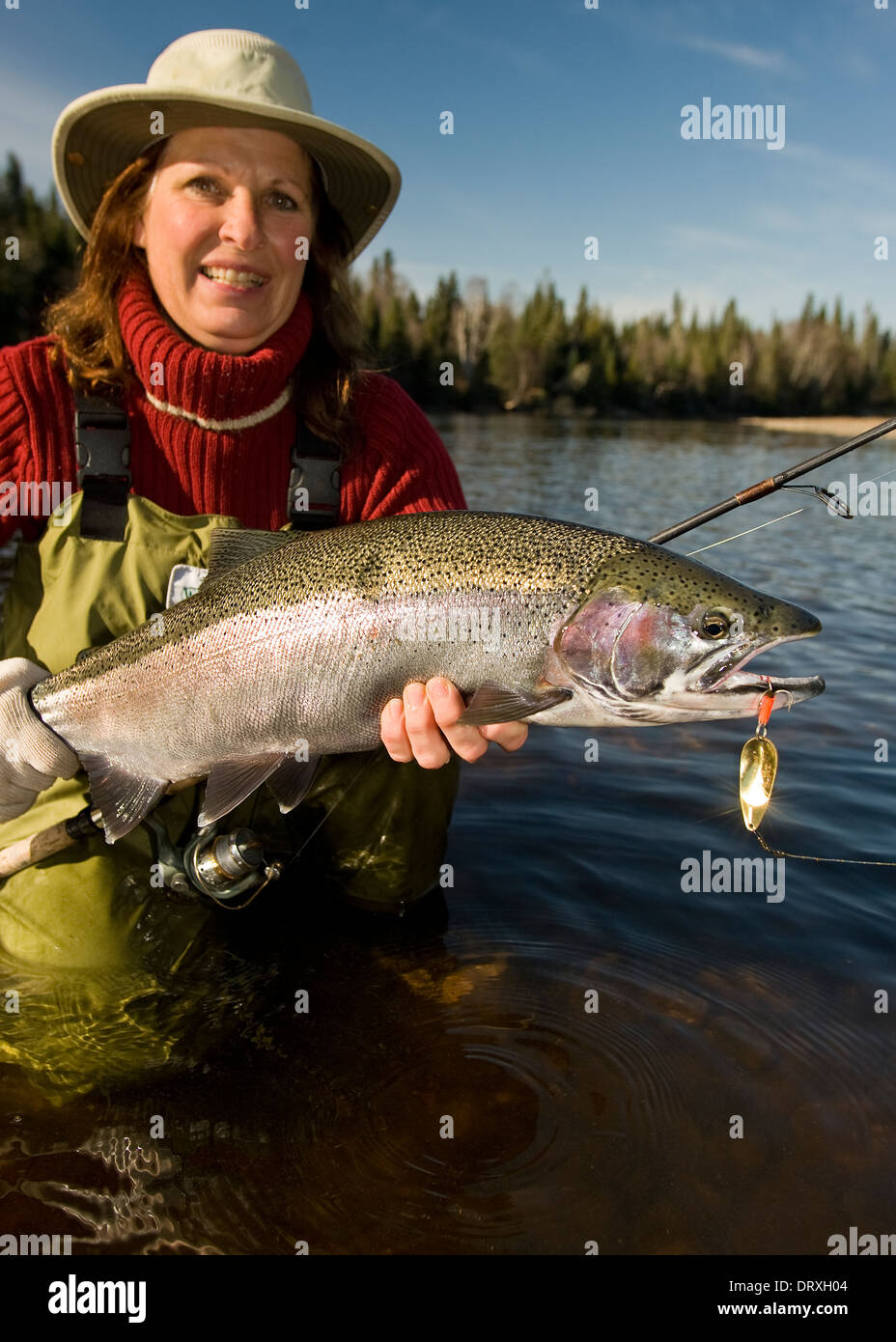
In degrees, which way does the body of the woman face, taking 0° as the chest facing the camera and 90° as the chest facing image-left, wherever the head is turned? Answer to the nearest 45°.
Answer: approximately 0°
